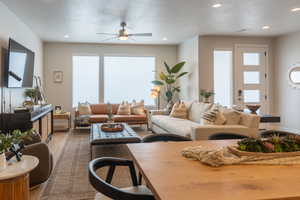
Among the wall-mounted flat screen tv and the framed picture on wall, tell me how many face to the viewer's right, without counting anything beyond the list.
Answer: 1

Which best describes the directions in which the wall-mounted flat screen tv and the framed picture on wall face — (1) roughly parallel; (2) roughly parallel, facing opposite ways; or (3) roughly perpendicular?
roughly perpendicular

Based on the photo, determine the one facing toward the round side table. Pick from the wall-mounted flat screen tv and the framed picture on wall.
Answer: the framed picture on wall

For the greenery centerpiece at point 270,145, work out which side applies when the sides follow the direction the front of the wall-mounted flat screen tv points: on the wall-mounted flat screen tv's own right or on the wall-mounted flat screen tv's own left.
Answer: on the wall-mounted flat screen tv's own right

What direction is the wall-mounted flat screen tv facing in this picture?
to the viewer's right

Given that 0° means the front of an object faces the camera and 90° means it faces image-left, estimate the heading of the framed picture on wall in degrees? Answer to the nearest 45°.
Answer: approximately 0°

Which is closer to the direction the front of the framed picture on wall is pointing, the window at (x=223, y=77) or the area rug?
the area rug
